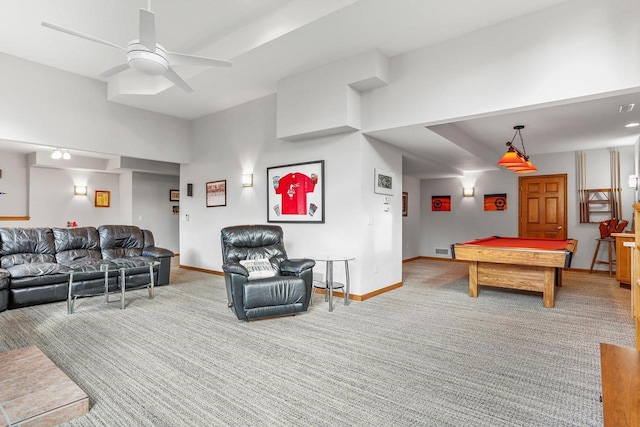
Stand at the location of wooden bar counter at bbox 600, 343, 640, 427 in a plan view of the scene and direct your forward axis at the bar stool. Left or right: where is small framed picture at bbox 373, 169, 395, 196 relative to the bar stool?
left

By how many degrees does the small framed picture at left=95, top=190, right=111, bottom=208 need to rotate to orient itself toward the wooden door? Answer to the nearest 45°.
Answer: approximately 45° to its left

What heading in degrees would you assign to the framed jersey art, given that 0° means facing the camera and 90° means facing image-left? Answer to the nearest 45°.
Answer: approximately 45°

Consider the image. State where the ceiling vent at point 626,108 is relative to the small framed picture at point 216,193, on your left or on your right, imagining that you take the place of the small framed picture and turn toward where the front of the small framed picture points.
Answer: on your left

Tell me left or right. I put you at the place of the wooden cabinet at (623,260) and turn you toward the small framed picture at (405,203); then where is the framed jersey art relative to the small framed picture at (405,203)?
left

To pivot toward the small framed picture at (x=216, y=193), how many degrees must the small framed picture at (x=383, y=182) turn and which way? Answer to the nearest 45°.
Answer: approximately 135° to its right

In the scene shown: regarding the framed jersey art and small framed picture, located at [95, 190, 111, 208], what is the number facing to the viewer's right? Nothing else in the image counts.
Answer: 0

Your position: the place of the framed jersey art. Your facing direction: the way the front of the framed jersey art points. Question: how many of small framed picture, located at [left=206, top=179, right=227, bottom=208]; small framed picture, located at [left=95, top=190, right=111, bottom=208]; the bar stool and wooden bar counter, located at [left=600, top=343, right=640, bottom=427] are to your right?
2

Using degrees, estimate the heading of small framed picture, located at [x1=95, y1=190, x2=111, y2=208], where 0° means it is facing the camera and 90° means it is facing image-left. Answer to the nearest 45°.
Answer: approximately 0°

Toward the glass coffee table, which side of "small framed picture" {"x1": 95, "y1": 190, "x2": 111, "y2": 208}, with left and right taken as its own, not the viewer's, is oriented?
front

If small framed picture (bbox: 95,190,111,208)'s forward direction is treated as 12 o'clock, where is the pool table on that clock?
The pool table is roughly at 11 o'clock from the small framed picture.

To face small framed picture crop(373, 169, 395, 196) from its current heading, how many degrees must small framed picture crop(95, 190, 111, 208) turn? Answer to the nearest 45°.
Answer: approximately 45° to its left

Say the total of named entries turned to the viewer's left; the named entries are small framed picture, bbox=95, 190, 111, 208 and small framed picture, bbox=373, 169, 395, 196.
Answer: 0
